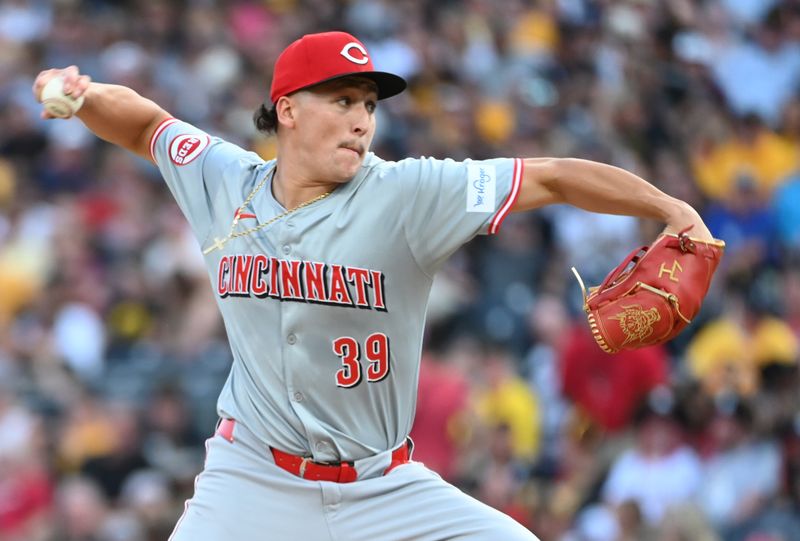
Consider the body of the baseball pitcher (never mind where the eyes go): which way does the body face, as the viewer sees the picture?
toward the camera
